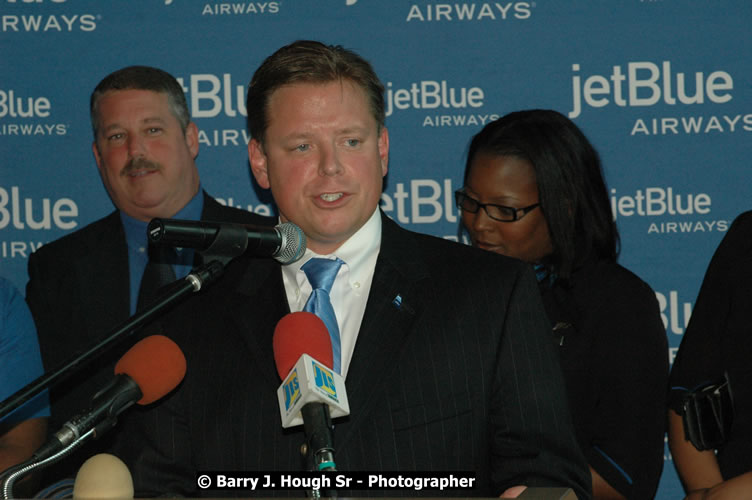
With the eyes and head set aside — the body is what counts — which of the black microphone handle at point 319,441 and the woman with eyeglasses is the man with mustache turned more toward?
the black microphone handle

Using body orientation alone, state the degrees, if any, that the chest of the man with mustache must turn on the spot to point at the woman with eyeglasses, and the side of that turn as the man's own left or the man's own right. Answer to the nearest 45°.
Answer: approximately 45° to the man's own left

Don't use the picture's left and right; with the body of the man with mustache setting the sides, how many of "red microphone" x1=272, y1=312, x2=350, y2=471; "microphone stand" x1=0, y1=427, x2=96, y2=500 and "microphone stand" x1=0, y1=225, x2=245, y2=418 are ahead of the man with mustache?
3

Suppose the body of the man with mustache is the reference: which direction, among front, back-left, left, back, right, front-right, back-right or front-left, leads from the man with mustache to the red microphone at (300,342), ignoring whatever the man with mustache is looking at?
front

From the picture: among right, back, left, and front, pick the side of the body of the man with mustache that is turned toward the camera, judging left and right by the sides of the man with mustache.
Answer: front

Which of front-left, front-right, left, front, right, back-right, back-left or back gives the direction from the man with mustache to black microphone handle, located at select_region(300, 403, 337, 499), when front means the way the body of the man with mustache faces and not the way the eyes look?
front

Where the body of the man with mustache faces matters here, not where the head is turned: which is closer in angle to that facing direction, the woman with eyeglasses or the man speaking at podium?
the man speaking at podium

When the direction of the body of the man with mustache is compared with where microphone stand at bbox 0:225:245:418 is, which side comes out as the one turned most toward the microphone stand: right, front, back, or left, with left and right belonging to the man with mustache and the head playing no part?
front

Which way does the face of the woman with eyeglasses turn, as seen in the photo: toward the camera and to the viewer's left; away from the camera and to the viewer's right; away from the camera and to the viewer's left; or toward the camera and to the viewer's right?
toward the camera and to the viewer's left

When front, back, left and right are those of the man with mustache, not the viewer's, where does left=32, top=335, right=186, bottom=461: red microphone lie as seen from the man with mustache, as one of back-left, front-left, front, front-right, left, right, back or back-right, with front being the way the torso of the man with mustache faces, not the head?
front
